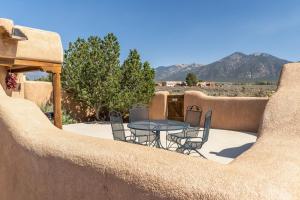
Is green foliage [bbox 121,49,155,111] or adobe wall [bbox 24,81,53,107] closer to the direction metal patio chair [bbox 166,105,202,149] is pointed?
the adobe wall

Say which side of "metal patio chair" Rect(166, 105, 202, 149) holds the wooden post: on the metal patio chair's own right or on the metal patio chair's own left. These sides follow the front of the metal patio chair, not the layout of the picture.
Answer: on the metal patio chair's own right

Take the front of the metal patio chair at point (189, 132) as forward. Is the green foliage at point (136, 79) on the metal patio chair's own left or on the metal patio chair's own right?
on the metal patio chair's own right

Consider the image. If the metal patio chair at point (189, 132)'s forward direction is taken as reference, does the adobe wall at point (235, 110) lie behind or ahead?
behind

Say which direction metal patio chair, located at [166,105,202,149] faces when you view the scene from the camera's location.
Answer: facing the viewer and to the left of the viewer

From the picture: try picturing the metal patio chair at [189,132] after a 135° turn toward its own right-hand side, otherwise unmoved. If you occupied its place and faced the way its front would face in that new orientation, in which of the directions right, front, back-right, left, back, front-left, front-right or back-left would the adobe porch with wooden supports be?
left

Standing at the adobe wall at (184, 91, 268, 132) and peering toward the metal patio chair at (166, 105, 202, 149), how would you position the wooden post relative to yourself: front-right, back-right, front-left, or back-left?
front-right

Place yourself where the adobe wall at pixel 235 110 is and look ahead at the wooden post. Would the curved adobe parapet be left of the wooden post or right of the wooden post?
left

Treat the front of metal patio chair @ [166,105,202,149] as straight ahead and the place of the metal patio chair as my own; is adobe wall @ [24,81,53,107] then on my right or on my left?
on my right
